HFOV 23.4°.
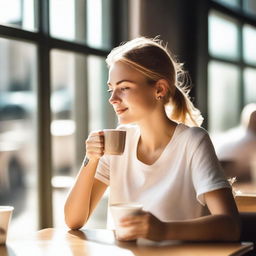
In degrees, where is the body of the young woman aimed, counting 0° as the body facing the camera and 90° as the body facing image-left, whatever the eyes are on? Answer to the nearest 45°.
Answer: approximately 45°

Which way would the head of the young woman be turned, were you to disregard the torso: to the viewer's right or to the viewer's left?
to the viewer's left

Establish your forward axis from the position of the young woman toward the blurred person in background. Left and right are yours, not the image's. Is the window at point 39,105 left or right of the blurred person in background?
left
